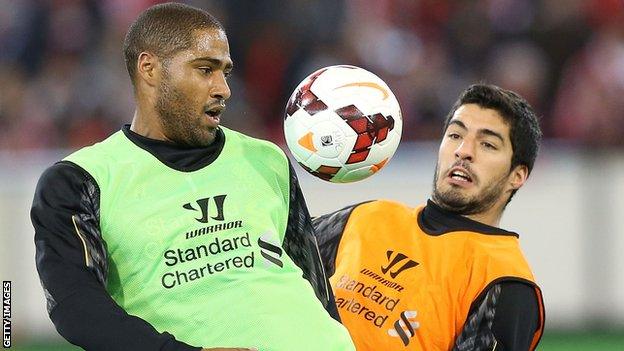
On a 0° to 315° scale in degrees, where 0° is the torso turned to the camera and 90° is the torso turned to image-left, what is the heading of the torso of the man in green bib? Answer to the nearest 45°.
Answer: approximately 315°

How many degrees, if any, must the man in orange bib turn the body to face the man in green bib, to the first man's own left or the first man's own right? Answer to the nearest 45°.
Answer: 0° — they already face them
